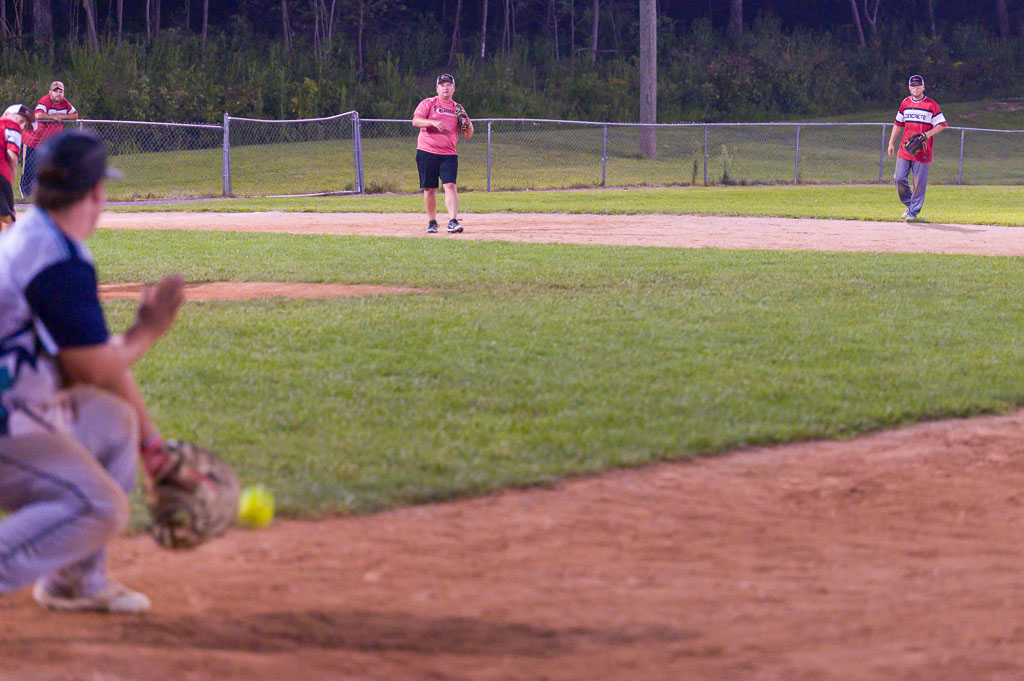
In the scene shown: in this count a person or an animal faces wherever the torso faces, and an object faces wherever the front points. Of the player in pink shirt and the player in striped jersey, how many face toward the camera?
2

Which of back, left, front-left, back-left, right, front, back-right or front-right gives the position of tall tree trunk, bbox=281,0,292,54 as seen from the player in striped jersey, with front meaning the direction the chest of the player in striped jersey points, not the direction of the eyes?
back-right

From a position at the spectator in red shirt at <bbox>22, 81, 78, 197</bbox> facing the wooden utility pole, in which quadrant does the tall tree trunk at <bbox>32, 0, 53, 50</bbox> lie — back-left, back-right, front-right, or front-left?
front-left

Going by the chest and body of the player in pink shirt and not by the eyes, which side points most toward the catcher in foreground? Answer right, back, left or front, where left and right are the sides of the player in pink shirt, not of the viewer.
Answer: front

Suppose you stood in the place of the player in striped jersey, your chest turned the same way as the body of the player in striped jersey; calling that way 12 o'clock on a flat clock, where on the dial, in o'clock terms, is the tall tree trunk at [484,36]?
The tall tree trunk is roughly at 5 o'clock from the player in striped jersey.

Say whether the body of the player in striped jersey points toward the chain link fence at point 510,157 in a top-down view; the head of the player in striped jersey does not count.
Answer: no

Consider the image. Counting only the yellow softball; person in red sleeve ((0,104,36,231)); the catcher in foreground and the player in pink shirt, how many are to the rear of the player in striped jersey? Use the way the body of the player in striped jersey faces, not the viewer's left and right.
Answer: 0

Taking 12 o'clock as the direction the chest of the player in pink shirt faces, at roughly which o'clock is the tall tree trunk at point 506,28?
The tall tree trunk is roughly at 6 o'clock from the player in pink shirt.

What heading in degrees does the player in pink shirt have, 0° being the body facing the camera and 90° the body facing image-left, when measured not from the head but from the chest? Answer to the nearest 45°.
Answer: approximately 0°

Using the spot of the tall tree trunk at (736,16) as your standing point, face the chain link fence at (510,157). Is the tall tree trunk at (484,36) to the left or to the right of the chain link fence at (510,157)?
right

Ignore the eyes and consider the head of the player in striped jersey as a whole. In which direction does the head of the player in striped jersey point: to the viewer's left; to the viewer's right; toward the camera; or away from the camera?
toward the camera

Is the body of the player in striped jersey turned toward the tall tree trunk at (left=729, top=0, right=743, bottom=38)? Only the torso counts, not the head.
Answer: no

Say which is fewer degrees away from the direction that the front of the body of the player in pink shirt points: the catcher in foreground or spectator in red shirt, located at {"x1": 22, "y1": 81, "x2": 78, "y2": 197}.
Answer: the catcher in foreground

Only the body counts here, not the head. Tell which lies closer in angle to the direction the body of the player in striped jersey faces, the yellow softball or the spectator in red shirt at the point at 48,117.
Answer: the yellow softball

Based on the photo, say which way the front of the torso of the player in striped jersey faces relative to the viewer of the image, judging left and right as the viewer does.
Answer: facing the viewer

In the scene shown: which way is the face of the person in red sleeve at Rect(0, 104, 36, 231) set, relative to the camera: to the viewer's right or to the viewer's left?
to the viewer's right

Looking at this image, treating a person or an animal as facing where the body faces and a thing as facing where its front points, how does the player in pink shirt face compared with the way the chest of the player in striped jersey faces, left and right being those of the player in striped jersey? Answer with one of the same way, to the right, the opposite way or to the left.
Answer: the same way

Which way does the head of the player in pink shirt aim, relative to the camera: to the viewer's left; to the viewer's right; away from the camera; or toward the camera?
toward the camera

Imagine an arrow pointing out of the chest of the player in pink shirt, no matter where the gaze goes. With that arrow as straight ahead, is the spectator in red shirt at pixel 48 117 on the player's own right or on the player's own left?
on the player's own right

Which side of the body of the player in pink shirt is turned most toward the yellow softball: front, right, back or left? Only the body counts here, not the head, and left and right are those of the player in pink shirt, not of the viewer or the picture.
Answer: front
